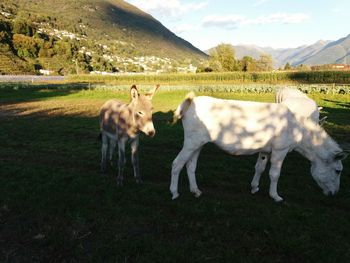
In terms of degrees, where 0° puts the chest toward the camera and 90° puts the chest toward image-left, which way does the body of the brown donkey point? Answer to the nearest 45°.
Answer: approximately 315°

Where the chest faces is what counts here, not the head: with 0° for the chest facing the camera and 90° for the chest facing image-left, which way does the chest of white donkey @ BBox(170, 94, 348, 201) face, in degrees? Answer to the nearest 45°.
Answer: approximately 270°

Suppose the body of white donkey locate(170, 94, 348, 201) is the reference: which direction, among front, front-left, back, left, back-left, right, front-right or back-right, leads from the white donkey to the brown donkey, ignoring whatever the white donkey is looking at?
back

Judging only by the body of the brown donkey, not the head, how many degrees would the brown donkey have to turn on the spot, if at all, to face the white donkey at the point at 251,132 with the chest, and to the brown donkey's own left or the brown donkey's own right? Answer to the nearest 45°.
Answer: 0° — it already faces it
